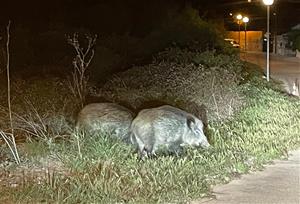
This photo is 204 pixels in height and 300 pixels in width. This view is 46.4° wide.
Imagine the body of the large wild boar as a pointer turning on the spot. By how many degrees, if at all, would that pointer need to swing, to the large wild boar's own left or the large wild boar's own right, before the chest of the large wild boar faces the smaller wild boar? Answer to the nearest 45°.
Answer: approximately 135° to the large wild boar's own left

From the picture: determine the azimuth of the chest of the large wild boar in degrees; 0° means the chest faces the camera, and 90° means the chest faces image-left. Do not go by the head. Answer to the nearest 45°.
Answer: approximately 270°

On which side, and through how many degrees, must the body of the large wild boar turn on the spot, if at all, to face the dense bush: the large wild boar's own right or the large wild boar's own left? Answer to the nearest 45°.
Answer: approximately 90° to the large wild boar's own left

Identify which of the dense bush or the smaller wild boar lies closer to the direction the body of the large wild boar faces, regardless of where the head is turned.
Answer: the dense bush
